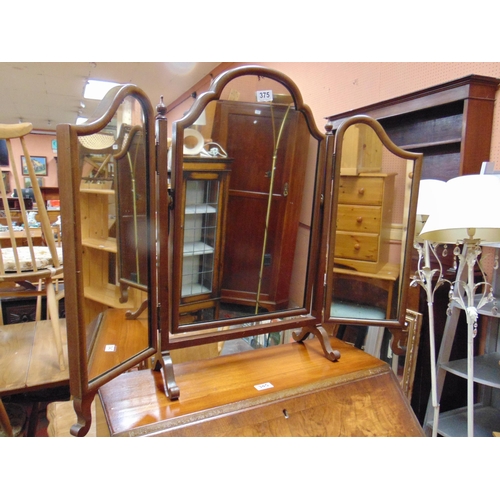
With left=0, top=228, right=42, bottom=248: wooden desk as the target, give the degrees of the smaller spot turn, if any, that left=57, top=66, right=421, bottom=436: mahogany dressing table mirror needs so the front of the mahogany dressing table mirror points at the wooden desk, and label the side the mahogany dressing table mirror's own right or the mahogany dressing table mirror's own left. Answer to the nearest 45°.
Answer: approximately 180°

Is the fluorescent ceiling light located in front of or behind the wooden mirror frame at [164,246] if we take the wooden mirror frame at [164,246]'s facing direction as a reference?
behind

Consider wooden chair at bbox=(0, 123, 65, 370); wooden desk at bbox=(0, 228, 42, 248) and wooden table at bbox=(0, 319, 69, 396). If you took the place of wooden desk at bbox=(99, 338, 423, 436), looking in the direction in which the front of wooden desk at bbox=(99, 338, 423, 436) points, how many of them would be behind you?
3

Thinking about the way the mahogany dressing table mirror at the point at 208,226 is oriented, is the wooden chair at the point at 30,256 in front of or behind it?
behind

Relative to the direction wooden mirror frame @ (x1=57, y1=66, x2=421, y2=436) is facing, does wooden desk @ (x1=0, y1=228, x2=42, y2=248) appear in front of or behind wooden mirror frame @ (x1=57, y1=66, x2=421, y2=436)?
behind

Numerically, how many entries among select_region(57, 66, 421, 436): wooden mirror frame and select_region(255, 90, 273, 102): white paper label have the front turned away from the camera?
0

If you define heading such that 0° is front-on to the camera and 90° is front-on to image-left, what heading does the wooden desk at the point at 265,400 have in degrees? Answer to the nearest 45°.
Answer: approximately 315°

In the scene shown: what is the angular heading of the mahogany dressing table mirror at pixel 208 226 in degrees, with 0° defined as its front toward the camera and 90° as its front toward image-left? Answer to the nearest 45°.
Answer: approximately 315°
